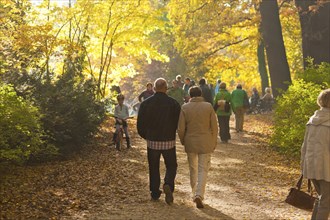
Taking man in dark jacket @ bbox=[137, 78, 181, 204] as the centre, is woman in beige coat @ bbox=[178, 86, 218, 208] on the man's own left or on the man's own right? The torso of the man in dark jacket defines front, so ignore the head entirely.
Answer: on the man's own right

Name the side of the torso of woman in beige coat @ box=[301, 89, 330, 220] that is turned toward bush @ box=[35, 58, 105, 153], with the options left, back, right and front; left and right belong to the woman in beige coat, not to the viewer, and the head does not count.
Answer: left

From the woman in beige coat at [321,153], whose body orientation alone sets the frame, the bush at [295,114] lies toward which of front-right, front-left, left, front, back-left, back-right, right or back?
front-left

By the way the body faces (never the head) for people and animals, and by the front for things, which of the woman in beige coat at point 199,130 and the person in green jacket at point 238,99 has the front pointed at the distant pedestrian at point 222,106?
the woman in beige coat

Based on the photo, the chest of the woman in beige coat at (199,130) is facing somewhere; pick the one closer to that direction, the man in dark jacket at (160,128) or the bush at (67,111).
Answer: the bush

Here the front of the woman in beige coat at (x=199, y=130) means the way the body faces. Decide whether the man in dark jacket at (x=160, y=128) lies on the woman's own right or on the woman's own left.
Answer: on the woman's own left

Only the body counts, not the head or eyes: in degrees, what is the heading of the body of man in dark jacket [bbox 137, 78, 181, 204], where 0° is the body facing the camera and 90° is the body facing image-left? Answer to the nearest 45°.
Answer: approximately 180°

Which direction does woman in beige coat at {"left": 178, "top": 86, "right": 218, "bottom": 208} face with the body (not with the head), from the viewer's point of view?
away from the camera

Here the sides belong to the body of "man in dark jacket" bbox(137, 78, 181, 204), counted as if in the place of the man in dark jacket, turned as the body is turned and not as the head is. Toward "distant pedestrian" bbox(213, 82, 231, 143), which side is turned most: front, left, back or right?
front

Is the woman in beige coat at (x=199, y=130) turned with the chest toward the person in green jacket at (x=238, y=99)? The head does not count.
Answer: yes
